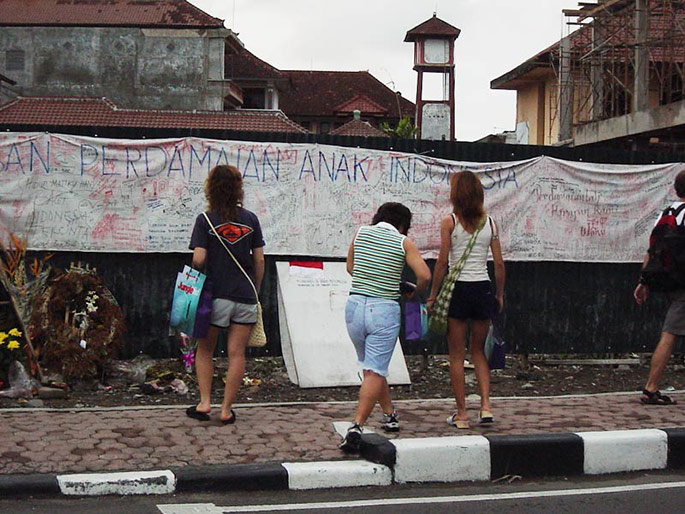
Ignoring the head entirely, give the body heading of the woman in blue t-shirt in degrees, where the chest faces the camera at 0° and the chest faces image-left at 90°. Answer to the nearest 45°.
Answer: approximately 180°

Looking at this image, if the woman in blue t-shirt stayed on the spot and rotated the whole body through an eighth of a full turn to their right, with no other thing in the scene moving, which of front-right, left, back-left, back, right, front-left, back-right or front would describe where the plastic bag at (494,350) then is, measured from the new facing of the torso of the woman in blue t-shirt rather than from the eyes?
front-right

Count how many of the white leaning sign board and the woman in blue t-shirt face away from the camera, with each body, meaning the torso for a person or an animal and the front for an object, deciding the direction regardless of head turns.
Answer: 1

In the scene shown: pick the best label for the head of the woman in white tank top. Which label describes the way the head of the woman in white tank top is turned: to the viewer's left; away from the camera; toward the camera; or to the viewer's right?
away from the camera

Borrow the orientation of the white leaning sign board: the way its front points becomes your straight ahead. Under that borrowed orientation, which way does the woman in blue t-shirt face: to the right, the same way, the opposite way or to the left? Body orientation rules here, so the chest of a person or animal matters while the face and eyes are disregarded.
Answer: the opposite way

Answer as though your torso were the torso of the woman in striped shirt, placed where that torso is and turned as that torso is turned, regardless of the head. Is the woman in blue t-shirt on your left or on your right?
on your left

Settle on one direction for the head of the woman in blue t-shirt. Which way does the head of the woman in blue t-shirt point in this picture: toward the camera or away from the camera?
away from the camera

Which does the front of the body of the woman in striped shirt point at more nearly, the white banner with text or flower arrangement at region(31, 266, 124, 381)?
the white banner with text

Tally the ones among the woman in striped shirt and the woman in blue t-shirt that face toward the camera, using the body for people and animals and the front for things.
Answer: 0

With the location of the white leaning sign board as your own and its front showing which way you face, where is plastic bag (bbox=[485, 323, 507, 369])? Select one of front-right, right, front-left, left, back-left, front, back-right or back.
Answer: front-left

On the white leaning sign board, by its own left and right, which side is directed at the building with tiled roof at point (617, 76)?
back

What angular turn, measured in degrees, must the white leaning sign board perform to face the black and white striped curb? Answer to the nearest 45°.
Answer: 0° — it already faces it
